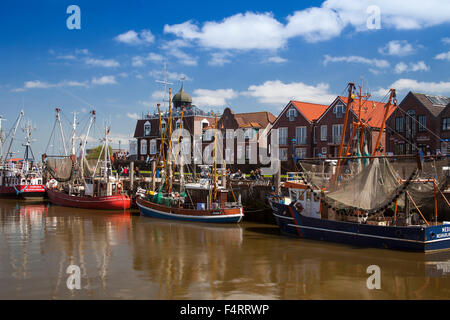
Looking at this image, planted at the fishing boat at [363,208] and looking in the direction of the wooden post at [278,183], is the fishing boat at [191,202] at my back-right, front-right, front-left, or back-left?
front-left

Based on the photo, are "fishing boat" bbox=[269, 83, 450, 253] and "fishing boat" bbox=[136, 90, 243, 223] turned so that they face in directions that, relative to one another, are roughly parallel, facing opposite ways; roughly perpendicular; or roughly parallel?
roughly parallel

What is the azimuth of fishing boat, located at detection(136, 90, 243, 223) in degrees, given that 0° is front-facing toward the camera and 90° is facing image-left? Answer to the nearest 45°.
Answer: approximately 135°

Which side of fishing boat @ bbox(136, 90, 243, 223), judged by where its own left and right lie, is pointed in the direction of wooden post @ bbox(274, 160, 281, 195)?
back

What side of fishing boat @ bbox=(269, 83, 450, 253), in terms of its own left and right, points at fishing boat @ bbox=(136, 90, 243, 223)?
front

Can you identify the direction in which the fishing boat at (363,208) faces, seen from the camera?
facing away from the viewer and to the left of the viewer

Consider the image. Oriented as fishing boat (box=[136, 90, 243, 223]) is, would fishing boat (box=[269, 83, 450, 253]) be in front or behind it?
behind

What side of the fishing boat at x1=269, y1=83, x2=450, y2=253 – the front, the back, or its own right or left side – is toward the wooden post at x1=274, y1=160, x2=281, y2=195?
front

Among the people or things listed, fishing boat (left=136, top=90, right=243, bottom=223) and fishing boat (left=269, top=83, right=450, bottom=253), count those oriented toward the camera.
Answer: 0
